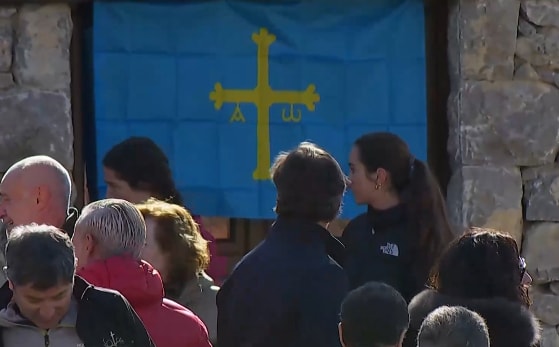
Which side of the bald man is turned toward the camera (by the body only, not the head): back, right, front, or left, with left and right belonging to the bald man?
left

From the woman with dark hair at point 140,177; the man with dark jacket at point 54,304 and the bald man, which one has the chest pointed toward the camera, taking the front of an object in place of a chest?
the man with dark jacket

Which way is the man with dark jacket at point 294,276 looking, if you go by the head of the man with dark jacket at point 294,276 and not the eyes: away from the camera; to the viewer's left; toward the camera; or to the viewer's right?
away from the camera

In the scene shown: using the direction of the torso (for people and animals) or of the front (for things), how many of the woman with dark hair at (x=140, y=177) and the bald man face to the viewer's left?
2

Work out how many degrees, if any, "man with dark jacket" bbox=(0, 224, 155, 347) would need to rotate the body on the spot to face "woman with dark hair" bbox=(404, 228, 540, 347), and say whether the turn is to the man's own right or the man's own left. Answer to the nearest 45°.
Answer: approximately 90° to the man's own left

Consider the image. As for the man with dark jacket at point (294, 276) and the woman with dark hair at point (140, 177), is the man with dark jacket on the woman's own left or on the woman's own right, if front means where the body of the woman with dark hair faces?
on the woman's own left

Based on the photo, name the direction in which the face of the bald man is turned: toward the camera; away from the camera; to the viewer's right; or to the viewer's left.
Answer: to the viewer's left

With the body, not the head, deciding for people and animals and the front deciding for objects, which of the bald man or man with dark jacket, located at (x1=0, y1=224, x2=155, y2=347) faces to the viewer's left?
the bald man
